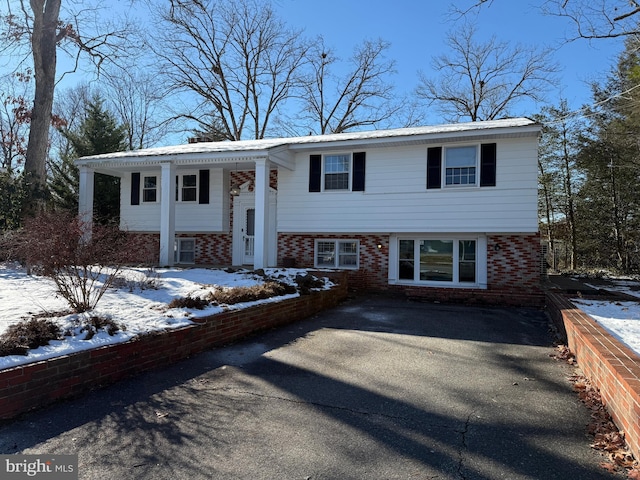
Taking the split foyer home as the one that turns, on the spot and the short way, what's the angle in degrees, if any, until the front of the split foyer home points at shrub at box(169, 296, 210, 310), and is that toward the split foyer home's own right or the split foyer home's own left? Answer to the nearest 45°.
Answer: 0° — it already faces it

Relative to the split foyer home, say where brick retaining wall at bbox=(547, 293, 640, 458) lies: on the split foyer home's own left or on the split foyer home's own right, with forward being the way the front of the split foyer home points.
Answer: on the split foyer home's own left

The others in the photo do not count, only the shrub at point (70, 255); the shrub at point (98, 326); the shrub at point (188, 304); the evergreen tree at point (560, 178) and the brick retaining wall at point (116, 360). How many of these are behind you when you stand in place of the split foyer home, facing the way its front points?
1

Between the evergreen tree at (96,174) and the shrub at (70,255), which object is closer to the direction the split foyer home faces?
the shrub

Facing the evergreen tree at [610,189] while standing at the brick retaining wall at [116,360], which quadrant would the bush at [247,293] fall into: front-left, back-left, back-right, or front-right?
front-left

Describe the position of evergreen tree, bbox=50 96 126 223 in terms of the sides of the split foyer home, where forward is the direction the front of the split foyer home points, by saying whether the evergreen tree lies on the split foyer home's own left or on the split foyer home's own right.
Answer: on the split foyer home's own right

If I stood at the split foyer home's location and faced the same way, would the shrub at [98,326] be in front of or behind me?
in front

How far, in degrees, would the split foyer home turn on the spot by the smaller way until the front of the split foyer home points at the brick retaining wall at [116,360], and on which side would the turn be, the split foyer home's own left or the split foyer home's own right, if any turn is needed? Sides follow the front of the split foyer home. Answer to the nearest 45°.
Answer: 0° — it already faces it

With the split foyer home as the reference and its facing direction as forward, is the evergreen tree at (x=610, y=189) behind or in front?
behind

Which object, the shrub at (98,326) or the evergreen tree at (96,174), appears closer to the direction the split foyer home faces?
the shrub

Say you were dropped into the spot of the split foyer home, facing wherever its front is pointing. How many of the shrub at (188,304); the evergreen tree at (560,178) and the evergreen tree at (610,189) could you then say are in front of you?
1

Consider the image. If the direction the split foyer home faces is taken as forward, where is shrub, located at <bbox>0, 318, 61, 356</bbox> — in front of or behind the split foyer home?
in front

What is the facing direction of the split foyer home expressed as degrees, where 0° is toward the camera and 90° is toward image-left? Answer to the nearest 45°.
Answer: approximately 45°
